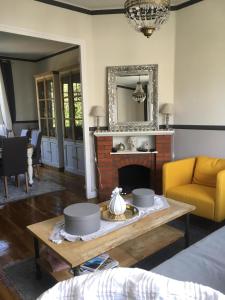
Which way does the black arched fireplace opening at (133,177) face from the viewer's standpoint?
toward the camera

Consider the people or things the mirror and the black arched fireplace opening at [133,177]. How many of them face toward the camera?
2

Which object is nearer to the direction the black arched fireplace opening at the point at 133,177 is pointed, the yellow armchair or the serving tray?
the serving tray

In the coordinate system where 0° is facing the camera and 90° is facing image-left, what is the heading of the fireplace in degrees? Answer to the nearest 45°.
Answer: approximately 0°

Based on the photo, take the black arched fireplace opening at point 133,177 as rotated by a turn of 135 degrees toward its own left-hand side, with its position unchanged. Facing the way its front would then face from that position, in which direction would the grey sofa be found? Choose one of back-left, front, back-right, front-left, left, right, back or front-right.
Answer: back-right

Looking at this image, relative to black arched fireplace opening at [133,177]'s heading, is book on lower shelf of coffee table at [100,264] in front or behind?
in front

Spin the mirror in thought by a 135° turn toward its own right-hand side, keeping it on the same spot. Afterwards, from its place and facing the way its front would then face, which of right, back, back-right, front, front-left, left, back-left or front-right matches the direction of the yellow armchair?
back

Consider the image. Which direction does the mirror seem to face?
toward the camera

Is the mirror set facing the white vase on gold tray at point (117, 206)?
yes

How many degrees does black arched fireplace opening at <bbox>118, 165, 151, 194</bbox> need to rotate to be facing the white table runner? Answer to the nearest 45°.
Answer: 0° — it already faces it

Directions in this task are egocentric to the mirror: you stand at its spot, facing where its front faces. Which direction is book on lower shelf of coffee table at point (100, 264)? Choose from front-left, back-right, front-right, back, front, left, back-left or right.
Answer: front

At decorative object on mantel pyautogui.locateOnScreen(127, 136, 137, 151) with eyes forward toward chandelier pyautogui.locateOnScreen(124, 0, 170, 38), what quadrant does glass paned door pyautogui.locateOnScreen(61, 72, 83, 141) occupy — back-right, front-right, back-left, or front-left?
back-right

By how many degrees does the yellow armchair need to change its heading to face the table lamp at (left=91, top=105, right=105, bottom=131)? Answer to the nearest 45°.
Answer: approximately 45° to its right

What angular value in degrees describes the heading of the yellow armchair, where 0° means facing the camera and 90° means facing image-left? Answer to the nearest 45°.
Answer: approximately 45°

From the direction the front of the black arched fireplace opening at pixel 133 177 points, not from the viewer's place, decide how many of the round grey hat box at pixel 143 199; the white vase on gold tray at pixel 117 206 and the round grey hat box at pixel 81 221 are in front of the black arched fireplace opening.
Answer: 3
